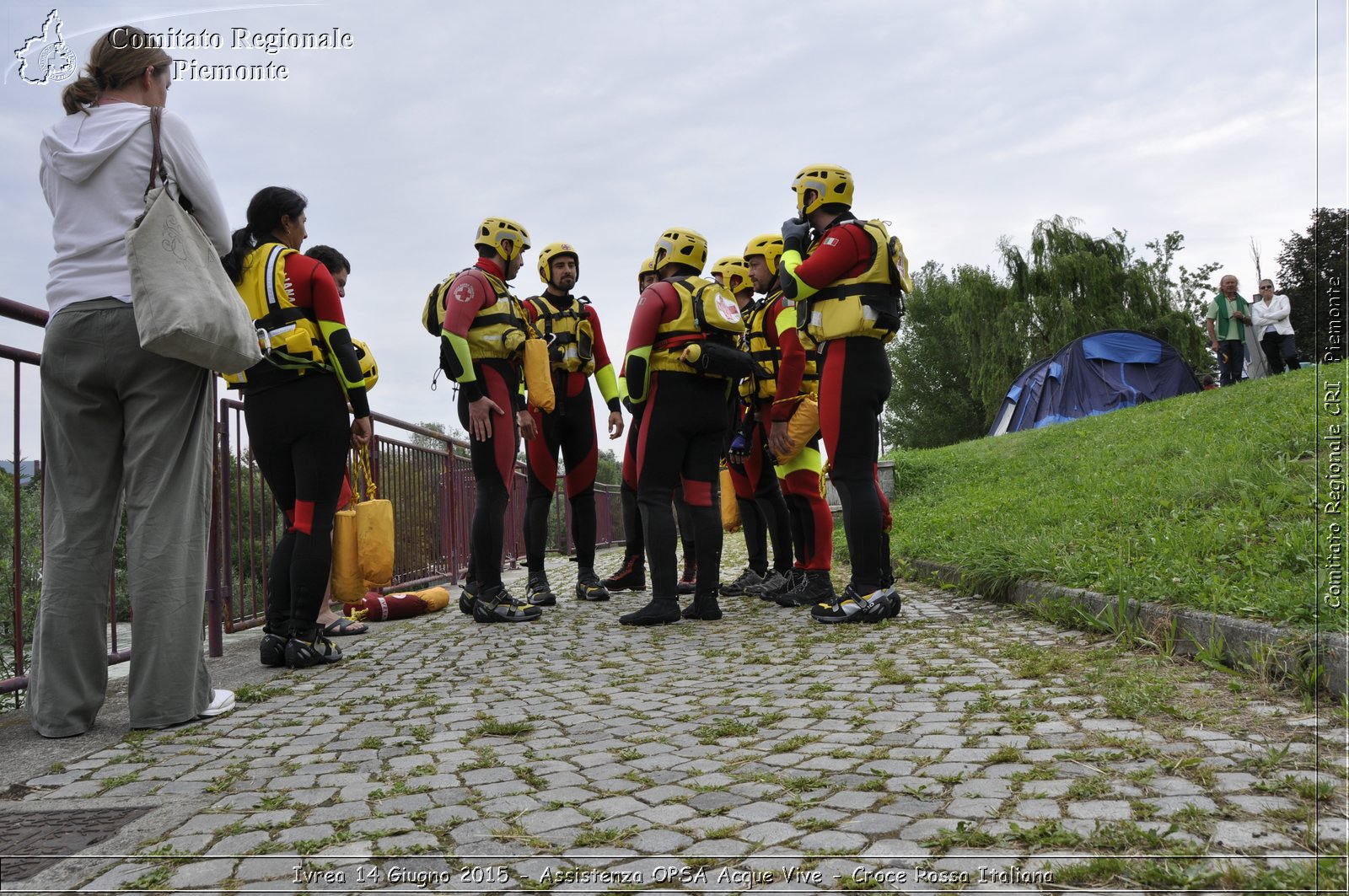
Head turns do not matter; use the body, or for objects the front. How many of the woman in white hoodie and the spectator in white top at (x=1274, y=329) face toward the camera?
1

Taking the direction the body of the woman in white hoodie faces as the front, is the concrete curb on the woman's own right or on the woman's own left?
on the woman's own right

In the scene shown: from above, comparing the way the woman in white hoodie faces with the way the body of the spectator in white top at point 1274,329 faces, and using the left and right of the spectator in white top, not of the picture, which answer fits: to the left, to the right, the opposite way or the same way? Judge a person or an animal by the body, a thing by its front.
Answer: the opposite way

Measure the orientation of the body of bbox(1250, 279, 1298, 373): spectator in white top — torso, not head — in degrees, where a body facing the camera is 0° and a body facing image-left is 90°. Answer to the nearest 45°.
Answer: approximately 0°

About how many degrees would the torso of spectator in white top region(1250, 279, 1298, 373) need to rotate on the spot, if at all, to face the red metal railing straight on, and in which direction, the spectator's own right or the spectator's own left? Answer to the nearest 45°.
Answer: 0° — they already face it

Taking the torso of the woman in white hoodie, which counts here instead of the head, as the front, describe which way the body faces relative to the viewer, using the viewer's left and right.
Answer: facing away from the viewer and to the right of the viewer
